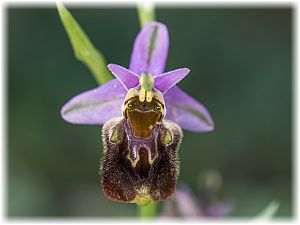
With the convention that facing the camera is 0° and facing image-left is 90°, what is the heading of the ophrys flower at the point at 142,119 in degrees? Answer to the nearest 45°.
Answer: approximately 0°
